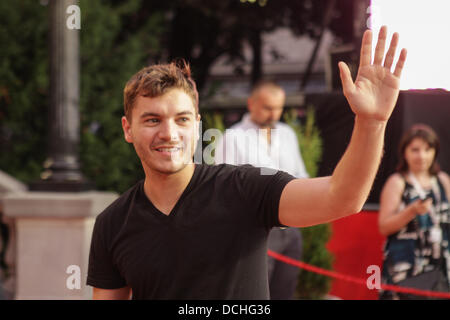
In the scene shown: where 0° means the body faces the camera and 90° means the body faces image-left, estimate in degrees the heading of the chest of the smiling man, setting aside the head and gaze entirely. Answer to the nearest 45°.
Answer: approximately 0°

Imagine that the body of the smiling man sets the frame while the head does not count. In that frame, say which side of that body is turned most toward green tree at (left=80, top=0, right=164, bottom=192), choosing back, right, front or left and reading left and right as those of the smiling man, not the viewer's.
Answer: back

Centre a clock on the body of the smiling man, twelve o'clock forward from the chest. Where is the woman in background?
The woman in background is roughly at 7 o'clock from the smiling man.

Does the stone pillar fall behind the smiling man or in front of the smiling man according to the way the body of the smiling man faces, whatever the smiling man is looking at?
behind

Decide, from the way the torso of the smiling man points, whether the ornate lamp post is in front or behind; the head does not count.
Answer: behind
